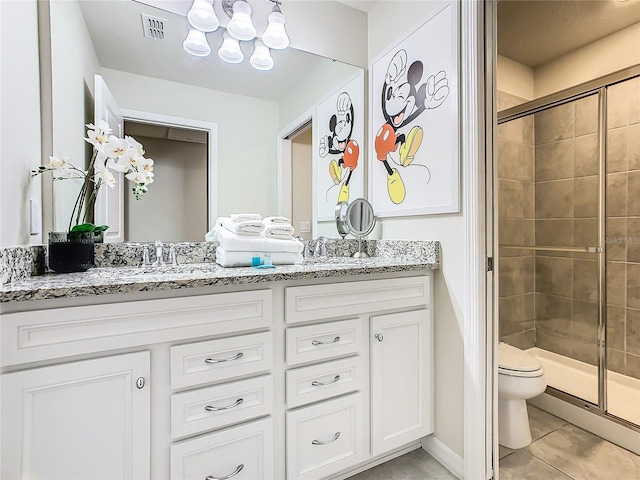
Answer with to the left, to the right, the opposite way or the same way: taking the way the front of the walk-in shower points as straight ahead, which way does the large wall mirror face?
to the left

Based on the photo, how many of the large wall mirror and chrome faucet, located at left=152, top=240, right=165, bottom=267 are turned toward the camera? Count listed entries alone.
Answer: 2

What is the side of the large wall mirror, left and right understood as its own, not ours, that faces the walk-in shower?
left

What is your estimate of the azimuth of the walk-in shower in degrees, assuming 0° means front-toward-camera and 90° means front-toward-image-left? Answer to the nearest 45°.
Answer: approximately 45°
